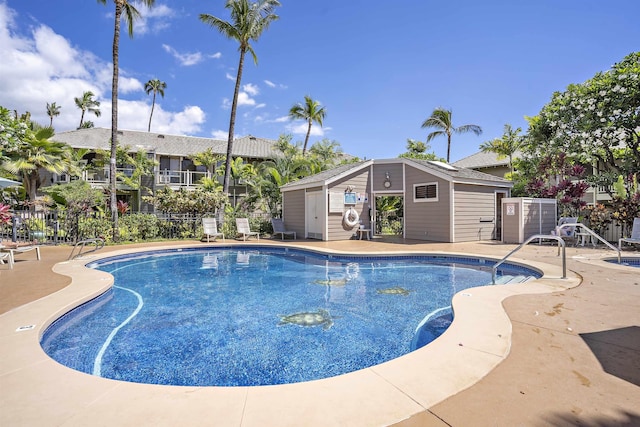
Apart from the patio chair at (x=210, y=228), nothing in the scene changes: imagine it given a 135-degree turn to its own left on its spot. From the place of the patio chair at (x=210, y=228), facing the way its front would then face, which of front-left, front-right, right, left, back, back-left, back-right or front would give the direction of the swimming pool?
back

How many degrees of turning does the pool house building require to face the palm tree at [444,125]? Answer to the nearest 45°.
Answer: approximately 180°

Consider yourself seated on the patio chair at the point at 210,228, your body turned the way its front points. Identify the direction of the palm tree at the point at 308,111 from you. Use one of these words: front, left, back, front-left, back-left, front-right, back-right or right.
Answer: left

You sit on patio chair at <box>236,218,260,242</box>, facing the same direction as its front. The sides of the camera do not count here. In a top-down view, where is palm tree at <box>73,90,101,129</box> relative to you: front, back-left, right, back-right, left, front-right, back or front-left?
back

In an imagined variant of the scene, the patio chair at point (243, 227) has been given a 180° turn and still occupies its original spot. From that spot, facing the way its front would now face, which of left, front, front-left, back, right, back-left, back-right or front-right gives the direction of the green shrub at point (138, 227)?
front-left

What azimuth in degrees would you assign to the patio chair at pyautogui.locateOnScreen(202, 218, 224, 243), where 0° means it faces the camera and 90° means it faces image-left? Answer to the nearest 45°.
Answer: approximately 315°

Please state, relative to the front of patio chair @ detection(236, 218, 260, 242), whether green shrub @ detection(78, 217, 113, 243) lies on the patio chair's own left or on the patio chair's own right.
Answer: on the patio chair's own right

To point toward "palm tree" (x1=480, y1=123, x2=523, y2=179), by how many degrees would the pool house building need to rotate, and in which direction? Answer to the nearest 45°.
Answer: approximately 135° to its left

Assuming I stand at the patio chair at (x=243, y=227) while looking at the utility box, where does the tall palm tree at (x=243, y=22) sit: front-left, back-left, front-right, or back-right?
back-left

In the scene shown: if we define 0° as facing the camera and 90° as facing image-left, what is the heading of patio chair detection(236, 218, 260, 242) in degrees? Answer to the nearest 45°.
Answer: approximately 315°

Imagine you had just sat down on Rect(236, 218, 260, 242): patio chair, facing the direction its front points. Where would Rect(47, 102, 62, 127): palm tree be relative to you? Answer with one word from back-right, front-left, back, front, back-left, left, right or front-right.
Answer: back

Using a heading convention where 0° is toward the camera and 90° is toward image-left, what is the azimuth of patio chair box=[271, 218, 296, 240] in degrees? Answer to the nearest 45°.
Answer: approximately 315°

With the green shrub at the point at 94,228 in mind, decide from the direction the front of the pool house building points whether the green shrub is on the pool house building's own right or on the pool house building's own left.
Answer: on the pool house building's own right

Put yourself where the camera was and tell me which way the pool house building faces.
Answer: facing the viewer
